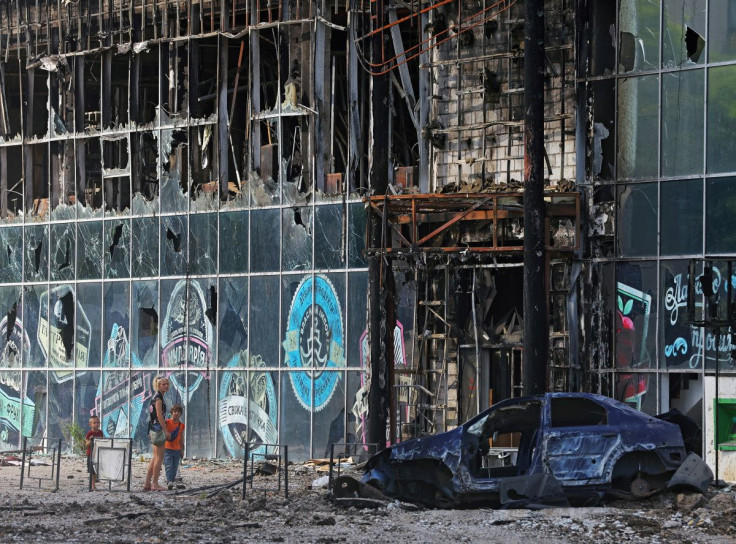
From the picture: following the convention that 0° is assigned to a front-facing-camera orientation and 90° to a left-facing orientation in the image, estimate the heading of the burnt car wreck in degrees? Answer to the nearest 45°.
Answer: approximately 90°

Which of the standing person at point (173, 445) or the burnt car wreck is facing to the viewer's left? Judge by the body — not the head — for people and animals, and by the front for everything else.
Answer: the burnt car wreck

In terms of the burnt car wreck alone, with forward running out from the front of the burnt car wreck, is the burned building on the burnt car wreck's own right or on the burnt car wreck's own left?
on the burnt car wreck's own right

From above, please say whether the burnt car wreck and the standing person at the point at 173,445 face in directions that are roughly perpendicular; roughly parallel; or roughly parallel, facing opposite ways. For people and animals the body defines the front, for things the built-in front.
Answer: roughly perpendicular

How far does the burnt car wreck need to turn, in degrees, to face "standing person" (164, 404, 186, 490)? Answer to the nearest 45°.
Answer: approximately 45° to its right
